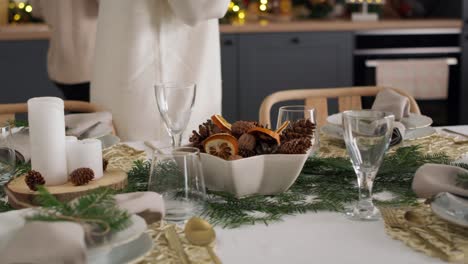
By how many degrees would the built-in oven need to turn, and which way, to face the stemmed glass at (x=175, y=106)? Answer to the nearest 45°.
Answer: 0° — it already faces it

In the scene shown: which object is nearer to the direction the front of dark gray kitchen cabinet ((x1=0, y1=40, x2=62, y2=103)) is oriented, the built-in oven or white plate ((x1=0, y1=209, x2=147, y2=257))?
the white plate

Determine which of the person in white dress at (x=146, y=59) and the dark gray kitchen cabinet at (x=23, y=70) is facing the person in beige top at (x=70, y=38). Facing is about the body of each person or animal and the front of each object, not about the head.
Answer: the dark gray kitchen cabinet

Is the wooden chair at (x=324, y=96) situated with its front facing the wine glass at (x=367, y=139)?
yes

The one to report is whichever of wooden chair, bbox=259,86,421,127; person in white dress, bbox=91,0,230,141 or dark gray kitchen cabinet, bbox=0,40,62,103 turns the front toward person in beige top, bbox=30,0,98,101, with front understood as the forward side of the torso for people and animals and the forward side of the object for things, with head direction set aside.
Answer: the dark gray kitchen cabinet

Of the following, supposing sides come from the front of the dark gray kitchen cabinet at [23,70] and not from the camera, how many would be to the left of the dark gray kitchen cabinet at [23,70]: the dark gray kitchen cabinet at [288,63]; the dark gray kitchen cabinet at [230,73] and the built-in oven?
3
